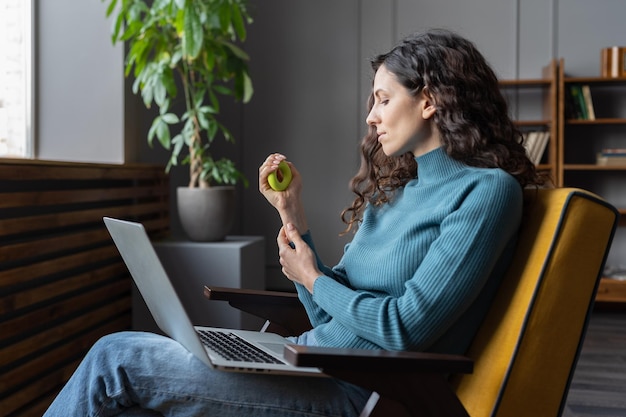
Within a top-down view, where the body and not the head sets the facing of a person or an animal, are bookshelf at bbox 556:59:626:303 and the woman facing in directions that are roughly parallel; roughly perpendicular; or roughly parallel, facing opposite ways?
roughly perpendicular

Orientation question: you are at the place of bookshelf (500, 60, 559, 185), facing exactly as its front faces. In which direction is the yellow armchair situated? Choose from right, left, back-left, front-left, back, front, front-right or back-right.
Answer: front

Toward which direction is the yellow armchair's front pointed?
to the viewer's left

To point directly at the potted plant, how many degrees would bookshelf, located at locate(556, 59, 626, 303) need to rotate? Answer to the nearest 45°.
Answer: approximately 45° to its right

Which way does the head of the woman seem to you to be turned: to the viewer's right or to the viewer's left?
to the viewer's left

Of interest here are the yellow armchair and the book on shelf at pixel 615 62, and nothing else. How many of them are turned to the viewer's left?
1

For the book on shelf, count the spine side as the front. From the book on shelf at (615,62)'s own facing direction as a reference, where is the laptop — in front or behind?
in front

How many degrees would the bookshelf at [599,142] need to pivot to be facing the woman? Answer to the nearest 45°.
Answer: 0° — it already faces them

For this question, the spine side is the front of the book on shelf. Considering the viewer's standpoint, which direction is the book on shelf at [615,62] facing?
facing the viewer

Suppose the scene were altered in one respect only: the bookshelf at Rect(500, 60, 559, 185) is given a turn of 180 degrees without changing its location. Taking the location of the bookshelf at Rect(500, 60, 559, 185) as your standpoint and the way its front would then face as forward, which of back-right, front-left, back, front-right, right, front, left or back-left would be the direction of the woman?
back

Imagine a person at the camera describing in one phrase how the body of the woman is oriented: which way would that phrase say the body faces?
to the viewer's left
